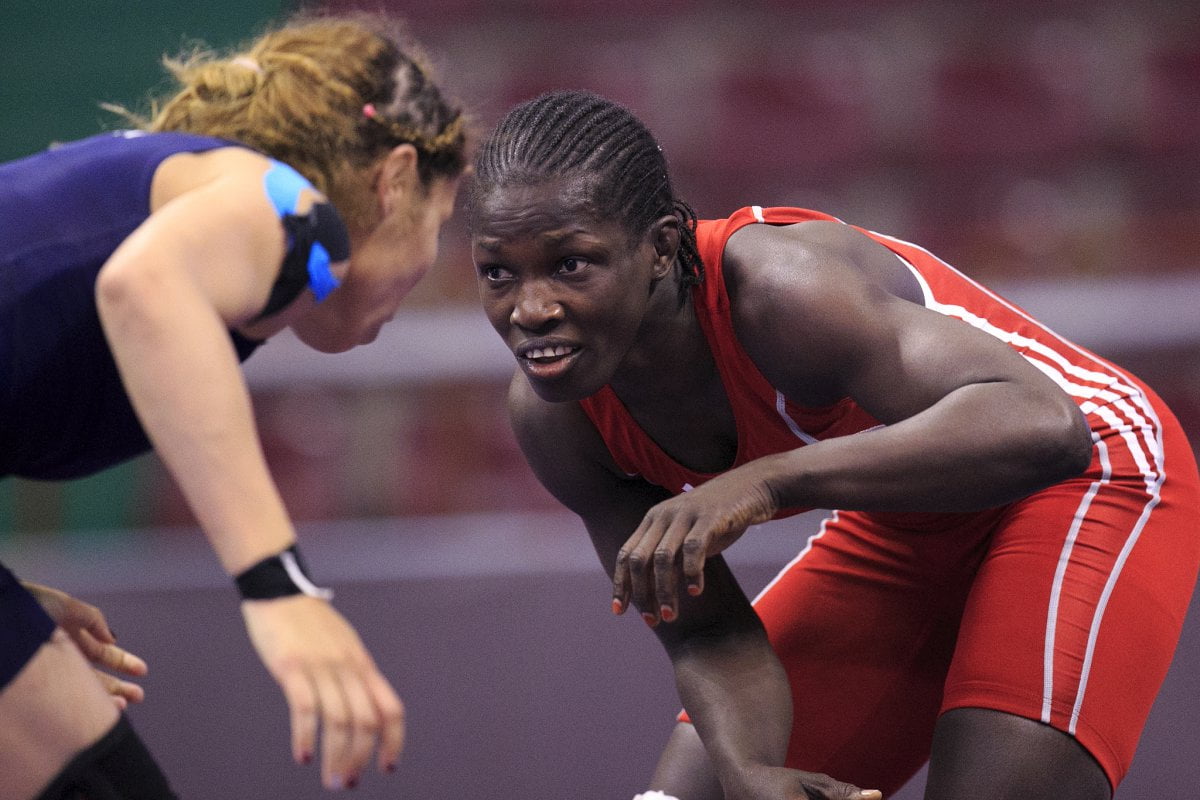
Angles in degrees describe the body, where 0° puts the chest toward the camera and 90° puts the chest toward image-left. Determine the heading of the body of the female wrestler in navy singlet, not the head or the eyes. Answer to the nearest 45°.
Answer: approximately 270°

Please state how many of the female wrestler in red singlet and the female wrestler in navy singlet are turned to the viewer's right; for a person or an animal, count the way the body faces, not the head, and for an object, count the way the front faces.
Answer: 1

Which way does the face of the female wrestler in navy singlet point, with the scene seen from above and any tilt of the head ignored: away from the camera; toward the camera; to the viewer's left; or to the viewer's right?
to the viewer's right

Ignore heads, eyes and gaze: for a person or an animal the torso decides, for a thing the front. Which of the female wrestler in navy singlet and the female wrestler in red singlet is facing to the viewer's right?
the female wrestler in navy singlet

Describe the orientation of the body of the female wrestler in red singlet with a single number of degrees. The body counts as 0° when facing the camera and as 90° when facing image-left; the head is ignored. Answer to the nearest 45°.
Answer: approximately 45°

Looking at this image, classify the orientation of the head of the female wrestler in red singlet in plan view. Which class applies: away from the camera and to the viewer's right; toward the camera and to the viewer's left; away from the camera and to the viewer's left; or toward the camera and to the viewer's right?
toward the camera and to the viewer's left

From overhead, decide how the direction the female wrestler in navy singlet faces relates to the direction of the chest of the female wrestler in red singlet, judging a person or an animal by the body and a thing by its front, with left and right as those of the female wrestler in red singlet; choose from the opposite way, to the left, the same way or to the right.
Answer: the opposite way

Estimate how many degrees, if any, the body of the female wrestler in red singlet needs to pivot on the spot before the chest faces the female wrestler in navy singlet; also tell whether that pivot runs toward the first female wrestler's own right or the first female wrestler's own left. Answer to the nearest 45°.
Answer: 0° — they already face them

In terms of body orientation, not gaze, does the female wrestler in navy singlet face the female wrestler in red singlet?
yes
